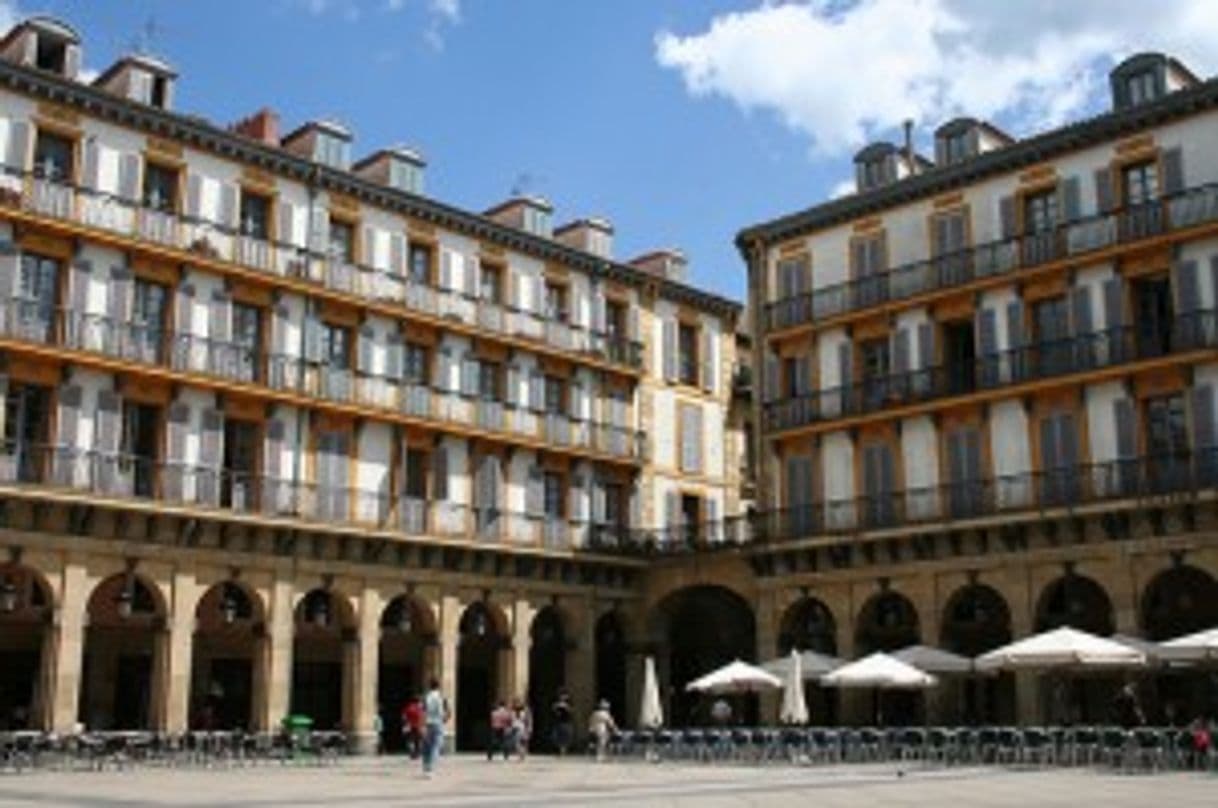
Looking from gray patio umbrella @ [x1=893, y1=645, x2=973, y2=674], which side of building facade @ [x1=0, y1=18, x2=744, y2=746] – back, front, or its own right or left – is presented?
front

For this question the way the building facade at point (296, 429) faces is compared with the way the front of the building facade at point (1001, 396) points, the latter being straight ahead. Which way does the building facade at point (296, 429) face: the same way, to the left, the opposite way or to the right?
to the left

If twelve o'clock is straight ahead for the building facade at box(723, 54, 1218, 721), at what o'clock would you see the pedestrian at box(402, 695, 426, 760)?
The pedestrian is roughly at 1 o'clock from the building facade.

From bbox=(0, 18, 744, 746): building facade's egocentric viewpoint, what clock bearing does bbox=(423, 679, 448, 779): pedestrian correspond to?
The pedestrian is roughly at 1 o'clock from the building facade.

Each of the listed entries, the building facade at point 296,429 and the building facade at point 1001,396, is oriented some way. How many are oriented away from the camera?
0

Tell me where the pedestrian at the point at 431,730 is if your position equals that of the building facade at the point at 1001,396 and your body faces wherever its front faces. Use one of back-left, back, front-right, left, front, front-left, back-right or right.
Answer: front

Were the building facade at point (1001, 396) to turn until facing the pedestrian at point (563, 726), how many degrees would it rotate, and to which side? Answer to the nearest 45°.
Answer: approximately 45° to its right

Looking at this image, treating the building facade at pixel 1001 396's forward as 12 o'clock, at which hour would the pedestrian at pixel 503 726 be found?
The pedestrian is roughly at 1 o'clock from the building facade.

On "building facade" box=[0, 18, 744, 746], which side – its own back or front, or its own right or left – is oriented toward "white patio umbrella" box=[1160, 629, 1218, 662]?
front

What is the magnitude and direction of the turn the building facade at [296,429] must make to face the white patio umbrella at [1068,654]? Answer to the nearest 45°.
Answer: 0° — it already faces it

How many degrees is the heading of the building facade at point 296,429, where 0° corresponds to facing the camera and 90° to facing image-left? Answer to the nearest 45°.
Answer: approximately 315°

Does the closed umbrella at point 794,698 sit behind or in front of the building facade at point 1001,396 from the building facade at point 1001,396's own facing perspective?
in front
